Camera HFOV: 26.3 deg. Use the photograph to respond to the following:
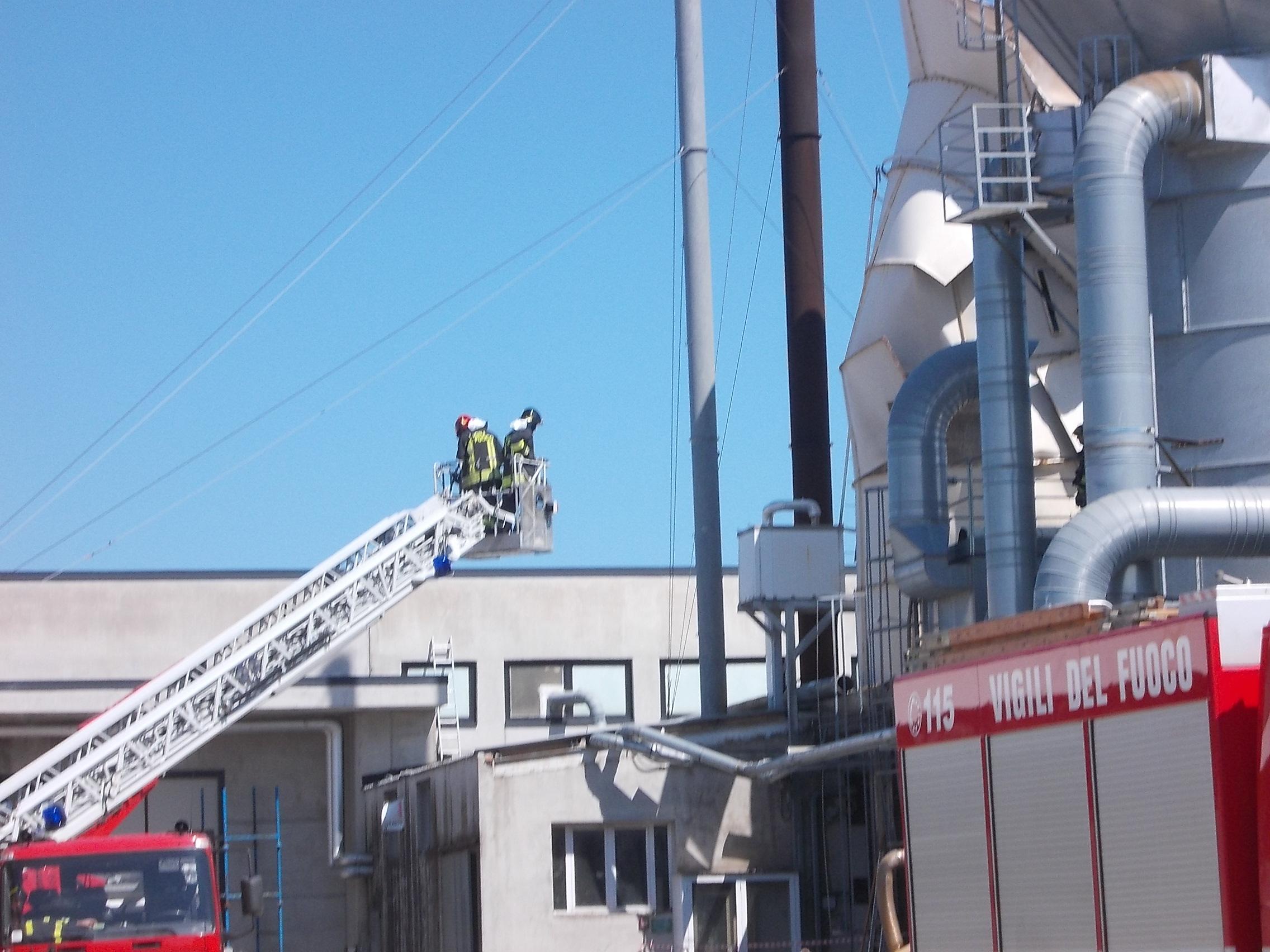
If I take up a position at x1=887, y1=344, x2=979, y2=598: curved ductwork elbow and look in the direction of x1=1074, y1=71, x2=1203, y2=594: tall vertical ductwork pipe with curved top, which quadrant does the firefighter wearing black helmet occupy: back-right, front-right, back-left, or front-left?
back-right

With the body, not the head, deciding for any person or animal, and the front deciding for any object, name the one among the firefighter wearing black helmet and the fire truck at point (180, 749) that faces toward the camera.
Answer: the fire truck

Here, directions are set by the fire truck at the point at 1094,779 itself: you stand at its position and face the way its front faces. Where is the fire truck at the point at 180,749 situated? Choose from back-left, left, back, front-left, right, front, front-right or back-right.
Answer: back

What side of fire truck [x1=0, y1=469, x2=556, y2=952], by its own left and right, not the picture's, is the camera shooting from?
front

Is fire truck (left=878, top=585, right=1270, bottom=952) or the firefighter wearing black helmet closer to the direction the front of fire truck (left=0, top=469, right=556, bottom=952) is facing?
the fire truck

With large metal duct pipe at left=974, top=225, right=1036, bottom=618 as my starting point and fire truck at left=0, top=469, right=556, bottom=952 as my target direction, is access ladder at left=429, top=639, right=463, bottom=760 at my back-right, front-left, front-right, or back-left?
front-right

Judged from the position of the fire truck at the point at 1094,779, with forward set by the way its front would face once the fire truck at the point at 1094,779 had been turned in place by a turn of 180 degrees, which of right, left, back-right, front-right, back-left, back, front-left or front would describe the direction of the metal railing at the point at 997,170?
front-right

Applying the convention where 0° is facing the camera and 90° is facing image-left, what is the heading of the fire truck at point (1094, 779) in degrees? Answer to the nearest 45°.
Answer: approximately 315°

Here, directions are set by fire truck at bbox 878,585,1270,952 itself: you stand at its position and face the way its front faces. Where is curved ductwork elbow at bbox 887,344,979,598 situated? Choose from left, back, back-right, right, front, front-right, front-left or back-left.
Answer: back-left

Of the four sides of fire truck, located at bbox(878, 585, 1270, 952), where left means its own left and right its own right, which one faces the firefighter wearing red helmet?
back

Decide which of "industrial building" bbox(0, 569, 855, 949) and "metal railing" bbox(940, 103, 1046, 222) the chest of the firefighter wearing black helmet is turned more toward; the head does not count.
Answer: the metal railing
